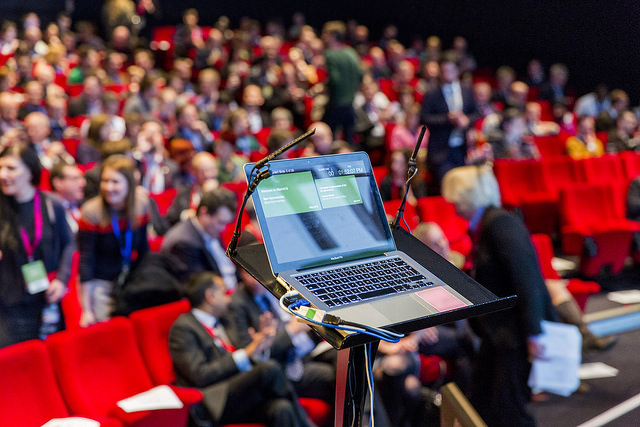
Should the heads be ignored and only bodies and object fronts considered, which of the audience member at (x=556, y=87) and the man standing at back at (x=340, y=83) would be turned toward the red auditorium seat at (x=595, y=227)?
the audience member

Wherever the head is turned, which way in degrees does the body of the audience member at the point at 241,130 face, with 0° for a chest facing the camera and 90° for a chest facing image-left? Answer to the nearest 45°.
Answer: approximately 315°

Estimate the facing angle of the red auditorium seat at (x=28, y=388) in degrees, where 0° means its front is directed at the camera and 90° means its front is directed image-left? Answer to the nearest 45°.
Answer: approximately 315°

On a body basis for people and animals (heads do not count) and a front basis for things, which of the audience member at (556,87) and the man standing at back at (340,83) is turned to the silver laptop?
the audience member
